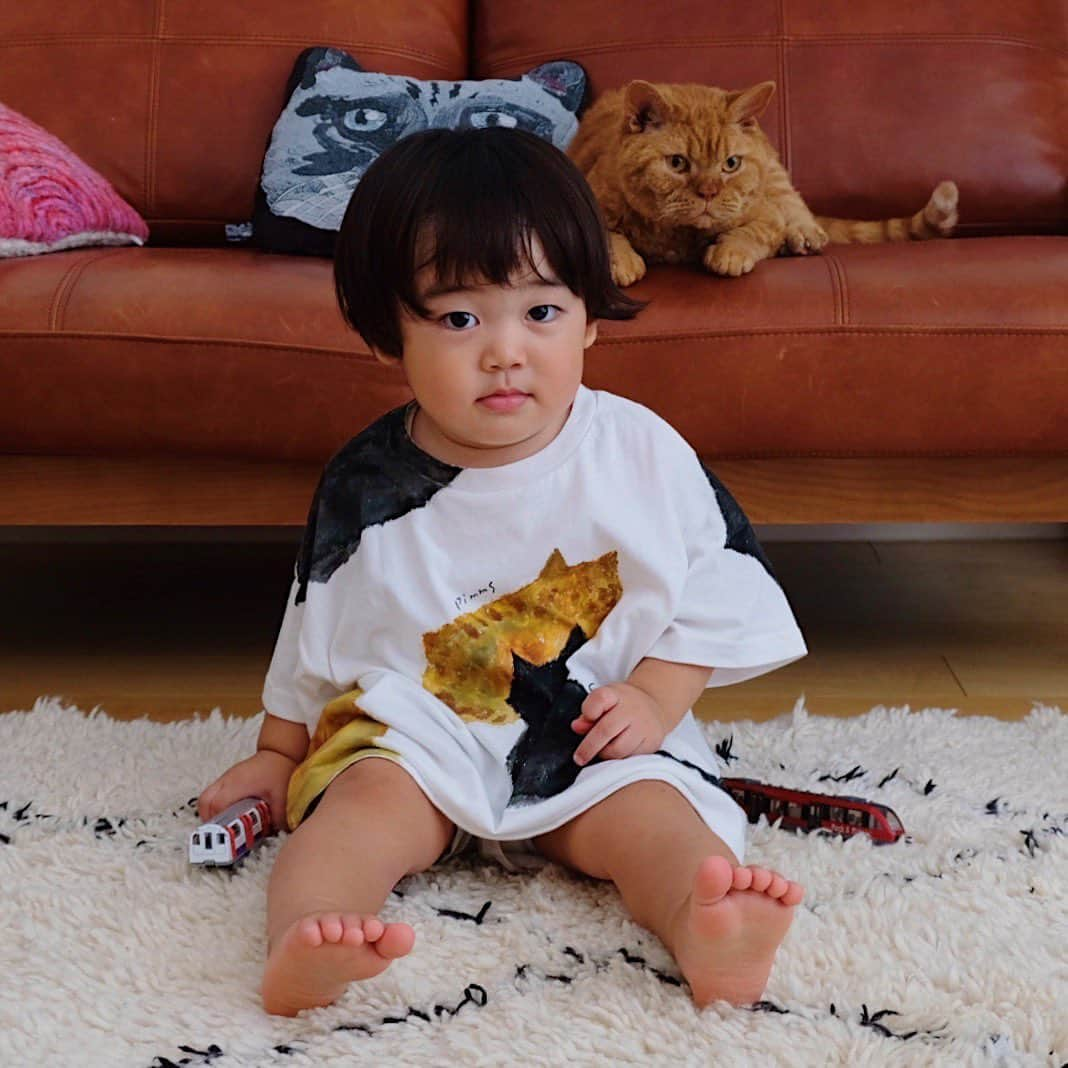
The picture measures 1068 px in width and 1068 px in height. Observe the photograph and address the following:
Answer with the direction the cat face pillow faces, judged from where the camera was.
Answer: facing the viewer

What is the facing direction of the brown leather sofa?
toward the camera

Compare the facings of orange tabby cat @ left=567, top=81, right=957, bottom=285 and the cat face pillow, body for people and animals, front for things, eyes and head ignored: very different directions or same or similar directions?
same or similar directions

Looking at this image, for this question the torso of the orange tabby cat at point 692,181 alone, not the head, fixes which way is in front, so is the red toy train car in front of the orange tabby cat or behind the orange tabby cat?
in front

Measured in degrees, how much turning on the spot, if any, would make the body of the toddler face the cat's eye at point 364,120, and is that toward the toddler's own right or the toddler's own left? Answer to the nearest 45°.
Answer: approximately 180°

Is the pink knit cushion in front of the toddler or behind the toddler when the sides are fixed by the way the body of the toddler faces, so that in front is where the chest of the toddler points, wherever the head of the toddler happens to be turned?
behind

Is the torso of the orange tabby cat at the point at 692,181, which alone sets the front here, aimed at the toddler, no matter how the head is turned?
yes

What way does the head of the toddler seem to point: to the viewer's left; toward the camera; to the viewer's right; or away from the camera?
toward the camera

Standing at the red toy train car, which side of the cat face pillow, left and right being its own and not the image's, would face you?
front

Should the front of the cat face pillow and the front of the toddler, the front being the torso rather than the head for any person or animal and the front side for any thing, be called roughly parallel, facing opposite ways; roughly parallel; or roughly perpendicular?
roughly parallel

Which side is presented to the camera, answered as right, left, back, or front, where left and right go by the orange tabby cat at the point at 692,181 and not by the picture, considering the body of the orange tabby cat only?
front
